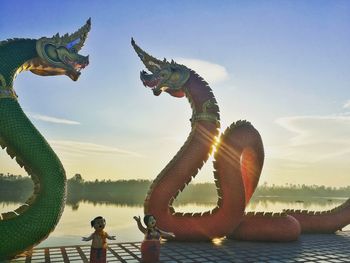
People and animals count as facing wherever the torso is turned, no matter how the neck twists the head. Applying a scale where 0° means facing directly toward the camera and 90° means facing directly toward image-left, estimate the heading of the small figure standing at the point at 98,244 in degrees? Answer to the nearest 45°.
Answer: approximately 0°

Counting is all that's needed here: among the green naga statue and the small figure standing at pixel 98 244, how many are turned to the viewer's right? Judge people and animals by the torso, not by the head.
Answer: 1

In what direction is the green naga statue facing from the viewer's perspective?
to the viewer's right

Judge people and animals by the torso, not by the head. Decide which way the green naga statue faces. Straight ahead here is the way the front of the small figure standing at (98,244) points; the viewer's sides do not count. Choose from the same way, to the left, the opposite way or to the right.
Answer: to the left

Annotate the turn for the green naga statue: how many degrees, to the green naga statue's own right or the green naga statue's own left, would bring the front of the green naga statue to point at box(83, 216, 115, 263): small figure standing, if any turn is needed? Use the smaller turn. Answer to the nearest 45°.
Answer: approximately 45° to the green naga statue's own right

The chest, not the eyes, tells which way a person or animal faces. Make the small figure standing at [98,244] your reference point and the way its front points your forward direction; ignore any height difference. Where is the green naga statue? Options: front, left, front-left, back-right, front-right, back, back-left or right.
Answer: back-right

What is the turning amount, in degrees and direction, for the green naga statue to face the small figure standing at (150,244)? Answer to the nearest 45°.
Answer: approximately 45° to its right
